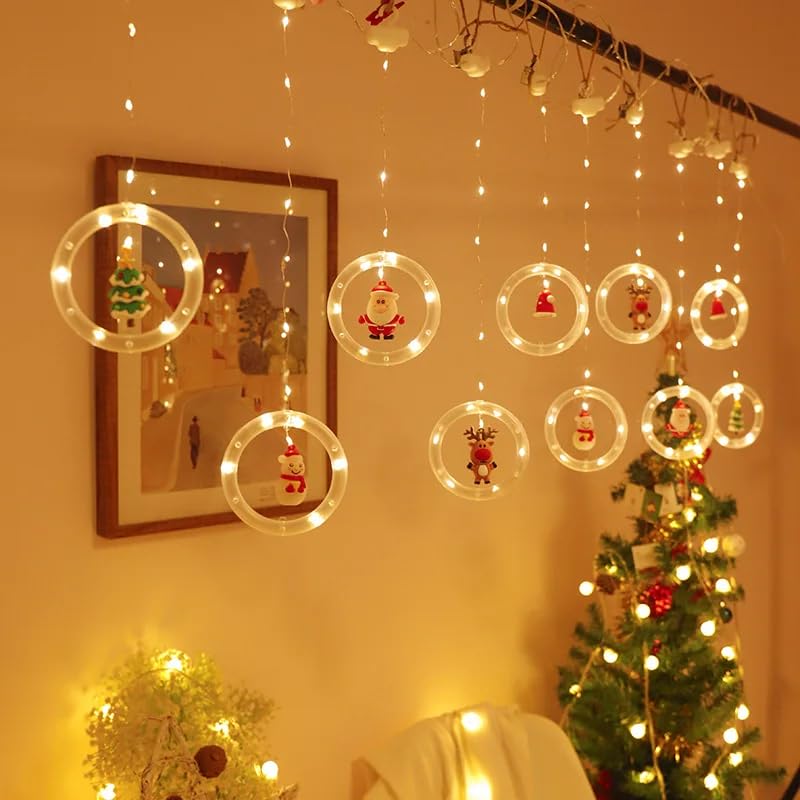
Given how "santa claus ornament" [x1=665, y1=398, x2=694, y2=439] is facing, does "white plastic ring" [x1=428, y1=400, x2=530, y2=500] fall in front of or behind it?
in front

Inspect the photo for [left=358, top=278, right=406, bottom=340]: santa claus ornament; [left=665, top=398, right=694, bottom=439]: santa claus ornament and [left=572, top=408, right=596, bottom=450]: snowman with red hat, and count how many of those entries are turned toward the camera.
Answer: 3

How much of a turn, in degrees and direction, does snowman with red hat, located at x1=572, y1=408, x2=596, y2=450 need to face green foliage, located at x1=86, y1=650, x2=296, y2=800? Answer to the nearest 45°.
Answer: approximately 90° to its right

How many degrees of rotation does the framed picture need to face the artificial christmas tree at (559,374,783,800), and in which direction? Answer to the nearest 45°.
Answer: approximately 45° to its left

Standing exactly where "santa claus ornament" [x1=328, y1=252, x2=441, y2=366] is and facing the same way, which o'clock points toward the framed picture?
The framed picture is roughly at 5 o'clock from the santa claus ornament.

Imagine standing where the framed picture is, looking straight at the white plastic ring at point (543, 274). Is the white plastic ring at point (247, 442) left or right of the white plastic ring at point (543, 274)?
right
